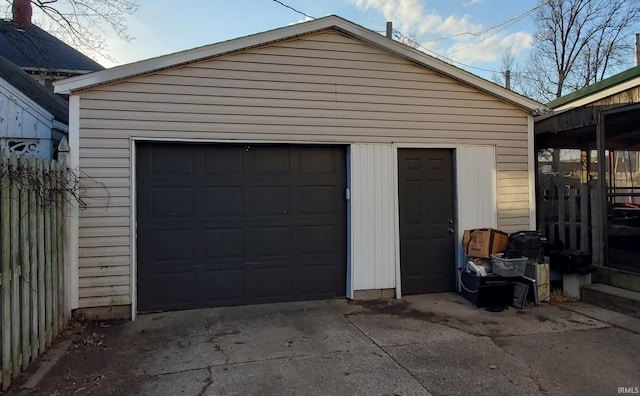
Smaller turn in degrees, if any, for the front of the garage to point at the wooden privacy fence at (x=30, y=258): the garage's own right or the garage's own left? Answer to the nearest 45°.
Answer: approximately 45° to the garage's own right

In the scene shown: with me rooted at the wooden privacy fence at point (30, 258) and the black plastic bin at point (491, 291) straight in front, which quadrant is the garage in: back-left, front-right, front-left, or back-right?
front-left

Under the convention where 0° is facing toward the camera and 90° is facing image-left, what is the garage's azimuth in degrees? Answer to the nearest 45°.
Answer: approximately 0°

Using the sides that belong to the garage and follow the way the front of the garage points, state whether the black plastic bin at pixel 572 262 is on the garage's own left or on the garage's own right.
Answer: on the garage's own left

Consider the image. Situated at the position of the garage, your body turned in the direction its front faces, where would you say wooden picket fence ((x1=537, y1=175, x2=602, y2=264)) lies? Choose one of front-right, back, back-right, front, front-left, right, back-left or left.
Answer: left
